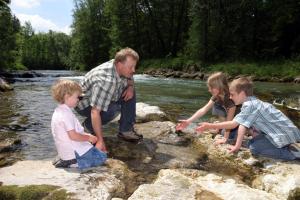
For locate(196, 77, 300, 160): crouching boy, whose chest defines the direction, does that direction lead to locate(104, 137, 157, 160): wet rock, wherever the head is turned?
yes

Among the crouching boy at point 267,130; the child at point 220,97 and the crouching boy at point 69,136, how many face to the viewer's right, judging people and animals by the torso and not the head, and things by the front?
1

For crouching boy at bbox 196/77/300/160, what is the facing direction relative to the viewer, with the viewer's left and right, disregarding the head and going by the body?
facing to the left of the viewer

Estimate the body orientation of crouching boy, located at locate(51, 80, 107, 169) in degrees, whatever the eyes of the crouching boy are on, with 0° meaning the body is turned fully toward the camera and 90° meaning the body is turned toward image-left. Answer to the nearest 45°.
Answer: approximately 270°

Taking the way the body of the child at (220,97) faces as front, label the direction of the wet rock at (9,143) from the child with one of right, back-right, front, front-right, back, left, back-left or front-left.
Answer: front-right

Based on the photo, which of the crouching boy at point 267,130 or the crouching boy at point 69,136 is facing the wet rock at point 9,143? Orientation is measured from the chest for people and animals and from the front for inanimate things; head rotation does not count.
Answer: the crouching boy at point 267,130

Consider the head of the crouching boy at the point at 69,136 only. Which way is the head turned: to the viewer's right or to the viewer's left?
to the viewer's right

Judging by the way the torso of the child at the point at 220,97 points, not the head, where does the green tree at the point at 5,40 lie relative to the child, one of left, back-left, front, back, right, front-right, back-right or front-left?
right

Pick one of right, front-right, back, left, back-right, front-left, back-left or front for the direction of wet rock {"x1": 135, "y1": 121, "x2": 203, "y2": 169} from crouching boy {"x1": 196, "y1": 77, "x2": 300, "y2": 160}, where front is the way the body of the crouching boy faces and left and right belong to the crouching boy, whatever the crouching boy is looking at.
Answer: front

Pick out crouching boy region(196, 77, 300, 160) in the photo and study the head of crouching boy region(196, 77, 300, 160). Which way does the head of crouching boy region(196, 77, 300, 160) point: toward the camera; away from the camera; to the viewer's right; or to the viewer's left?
to the viewer's left

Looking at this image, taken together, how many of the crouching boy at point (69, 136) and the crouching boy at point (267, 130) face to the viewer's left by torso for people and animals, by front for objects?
1

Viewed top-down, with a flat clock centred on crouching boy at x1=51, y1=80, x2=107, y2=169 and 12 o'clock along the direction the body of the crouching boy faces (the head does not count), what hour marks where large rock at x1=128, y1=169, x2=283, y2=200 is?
The large rock is roughly at 1 o'clock from the crouching boy.

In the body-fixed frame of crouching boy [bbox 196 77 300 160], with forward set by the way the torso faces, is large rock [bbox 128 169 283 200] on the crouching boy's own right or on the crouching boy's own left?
on the crouching boy's own left

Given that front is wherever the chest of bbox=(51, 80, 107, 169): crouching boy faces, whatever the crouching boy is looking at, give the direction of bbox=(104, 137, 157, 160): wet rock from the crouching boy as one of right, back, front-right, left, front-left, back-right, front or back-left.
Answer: front-left

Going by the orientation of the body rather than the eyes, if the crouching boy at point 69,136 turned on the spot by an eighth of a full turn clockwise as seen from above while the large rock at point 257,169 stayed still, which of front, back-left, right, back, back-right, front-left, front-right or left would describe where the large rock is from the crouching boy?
front-left

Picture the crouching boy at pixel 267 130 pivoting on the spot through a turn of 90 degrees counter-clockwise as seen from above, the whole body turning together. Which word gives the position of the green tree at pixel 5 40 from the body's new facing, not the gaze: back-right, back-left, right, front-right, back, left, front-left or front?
back-right

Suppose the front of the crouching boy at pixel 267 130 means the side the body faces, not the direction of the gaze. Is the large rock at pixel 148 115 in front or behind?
in front

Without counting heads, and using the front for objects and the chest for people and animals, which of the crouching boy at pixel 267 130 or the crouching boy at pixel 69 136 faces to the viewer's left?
the crouching boy at pixel 267 130
